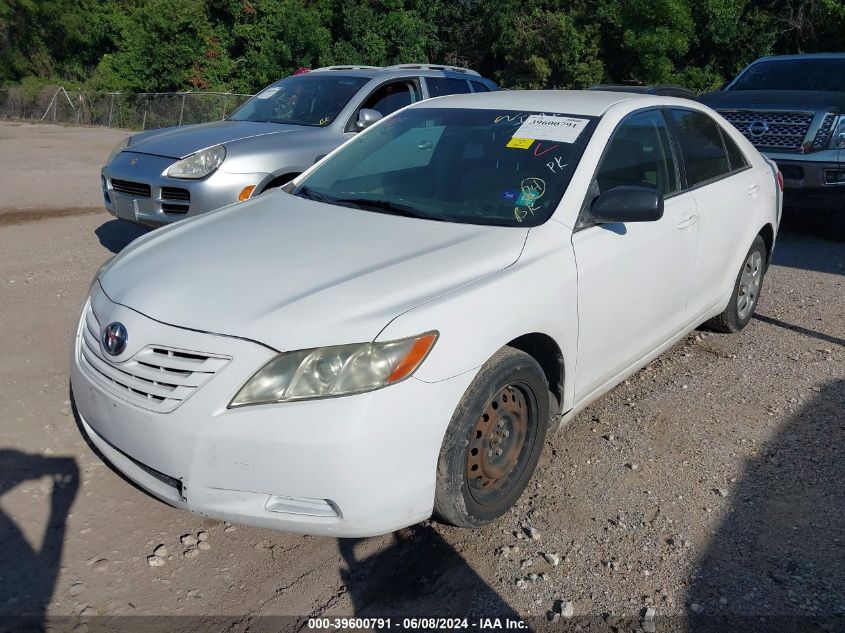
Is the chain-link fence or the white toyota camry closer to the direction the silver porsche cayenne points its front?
the white toyota camry

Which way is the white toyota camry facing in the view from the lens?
facing the viewer and to the left of the viewer

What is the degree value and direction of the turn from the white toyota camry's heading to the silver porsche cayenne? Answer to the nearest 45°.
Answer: approximately 135° to its right

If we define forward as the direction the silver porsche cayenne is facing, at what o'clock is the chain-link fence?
The chain-link fence is roughly at 4 o'clock from the silver porsche cayenne.

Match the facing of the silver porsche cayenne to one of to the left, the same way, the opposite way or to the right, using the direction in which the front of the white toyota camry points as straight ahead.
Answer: the same way

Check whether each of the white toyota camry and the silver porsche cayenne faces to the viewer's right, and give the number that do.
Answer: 0

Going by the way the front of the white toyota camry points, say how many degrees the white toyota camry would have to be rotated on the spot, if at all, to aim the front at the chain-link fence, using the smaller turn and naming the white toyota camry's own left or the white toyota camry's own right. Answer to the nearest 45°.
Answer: approximately 135° to the white toyota camry's own right
